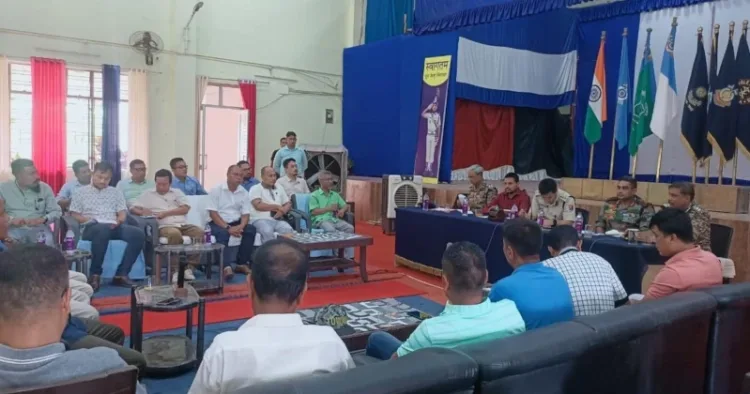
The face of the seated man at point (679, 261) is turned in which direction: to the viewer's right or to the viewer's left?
to the viewer's left

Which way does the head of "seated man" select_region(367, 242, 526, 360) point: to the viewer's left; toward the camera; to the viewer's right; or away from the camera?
away from the camera

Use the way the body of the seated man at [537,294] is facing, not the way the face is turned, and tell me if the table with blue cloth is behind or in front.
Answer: in front

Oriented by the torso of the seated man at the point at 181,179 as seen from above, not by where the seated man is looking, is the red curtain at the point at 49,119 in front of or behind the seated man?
behind

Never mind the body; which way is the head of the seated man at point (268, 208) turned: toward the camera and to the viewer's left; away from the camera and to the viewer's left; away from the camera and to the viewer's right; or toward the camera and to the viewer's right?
toward the camera and to the viewer's right

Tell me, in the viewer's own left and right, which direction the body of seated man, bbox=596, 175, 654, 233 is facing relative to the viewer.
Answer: facing the viewer and to the left of the viewer

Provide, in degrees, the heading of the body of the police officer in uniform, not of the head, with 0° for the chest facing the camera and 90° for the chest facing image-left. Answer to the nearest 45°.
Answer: approximately 45°

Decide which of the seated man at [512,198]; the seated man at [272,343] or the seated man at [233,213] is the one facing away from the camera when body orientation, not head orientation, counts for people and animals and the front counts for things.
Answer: the seated man at [272,343]

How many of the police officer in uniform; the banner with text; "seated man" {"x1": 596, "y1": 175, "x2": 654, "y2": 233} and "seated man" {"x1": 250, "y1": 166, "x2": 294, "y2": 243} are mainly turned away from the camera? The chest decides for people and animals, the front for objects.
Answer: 0

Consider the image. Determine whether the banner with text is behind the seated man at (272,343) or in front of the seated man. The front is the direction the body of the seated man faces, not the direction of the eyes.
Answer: in front

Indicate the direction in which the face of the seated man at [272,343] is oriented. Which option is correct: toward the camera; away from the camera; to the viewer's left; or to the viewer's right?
away from the camera

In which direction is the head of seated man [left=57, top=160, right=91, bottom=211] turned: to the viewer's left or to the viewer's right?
to the viewer's right

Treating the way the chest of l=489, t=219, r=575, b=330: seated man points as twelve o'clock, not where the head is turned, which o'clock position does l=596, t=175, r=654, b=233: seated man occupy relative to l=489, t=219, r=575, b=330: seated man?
l=596, t=175, r=654, b=233: seated man is roughly at 2 o'clock from l=489, t=219, r=575, b=330: seated man.

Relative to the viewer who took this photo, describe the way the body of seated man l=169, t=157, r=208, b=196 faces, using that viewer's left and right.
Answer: facing the viewer and to the right of the viewer

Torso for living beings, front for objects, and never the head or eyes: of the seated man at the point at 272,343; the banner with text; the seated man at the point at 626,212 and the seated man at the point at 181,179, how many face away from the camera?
1

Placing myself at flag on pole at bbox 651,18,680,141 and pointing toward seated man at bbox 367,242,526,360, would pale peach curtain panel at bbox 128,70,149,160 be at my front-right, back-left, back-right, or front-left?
front-right

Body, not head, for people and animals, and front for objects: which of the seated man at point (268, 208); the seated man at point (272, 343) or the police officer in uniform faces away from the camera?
the seated man at point (272, 343)

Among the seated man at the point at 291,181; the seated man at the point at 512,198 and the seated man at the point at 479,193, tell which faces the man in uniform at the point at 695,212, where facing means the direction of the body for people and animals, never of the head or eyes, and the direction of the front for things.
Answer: the seated man at the point at 291,181
